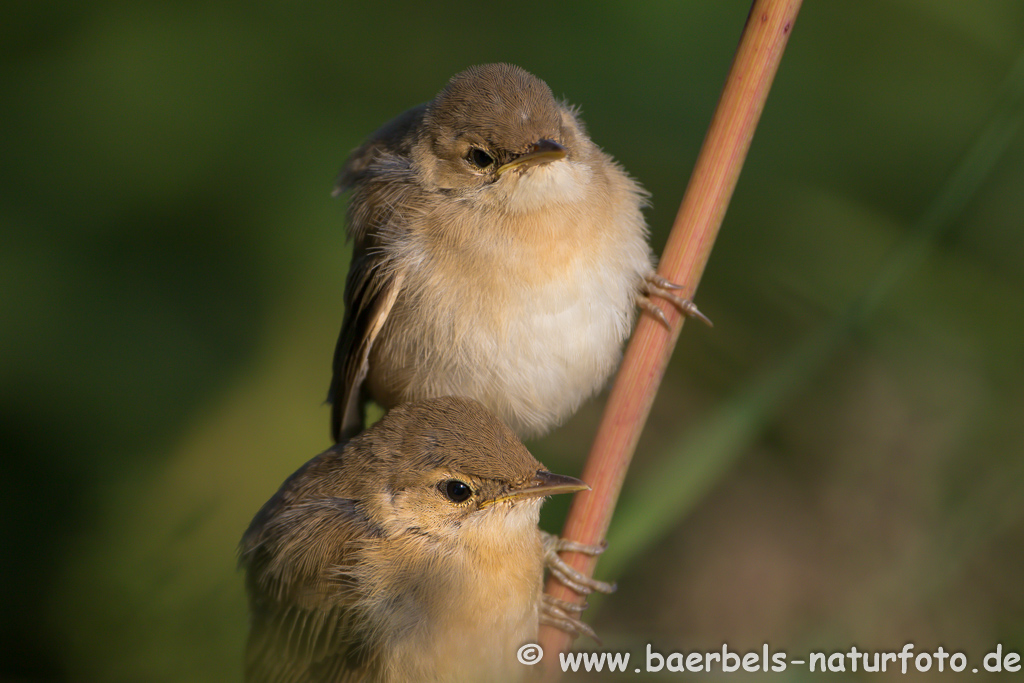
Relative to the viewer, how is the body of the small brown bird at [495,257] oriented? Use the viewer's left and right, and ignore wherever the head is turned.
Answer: facing the viewer and to the right of the viewer

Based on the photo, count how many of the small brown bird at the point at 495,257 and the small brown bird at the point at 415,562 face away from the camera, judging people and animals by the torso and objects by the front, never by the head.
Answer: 0

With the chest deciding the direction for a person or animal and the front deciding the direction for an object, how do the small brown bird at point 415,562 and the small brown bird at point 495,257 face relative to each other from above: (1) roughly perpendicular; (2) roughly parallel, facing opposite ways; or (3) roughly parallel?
roughly parallel
